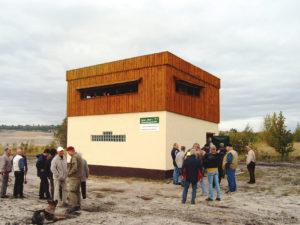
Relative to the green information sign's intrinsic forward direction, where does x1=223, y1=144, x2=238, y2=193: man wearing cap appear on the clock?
The man wearing cap is roughly at 11 o'clock from the green information sign.

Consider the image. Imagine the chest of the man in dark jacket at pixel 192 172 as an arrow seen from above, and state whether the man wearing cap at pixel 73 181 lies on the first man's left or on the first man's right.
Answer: on the first man's left

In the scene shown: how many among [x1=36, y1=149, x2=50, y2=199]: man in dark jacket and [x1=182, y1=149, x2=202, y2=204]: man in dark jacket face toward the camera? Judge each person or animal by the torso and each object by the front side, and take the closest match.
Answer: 0

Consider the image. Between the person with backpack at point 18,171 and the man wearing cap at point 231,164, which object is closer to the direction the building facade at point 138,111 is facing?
the person with backpack

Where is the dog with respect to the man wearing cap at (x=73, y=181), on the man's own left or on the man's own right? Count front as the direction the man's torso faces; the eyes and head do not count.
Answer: on the man's own left

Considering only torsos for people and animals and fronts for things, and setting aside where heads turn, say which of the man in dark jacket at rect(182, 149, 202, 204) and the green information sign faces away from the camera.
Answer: the man in dark jacket

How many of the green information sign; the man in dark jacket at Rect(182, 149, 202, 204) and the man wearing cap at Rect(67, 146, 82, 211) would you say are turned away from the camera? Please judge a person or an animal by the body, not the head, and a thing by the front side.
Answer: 1

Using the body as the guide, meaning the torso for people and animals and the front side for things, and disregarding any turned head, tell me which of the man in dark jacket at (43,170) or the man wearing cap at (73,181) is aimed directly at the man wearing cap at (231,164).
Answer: the man in dark jacket

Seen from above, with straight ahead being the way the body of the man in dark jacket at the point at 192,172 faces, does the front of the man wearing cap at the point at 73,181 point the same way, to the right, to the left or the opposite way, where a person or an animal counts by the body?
to the left

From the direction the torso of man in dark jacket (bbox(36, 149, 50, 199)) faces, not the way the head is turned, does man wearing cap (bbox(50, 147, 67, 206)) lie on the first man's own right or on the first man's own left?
on the first man's own right

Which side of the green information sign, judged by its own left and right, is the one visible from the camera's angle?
front

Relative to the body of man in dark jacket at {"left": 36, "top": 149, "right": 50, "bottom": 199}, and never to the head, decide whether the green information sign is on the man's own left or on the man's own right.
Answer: on the man's own left

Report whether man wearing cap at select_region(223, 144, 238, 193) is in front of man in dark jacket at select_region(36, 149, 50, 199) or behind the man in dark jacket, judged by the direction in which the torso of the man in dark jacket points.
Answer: in front

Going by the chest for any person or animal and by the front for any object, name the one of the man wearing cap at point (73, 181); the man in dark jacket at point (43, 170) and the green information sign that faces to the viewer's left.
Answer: the man wearing cap

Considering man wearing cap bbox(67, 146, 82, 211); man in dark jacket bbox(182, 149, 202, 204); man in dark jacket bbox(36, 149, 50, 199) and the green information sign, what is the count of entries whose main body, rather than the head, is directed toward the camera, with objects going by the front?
1

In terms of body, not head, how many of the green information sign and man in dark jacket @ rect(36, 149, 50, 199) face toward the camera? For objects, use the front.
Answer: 1

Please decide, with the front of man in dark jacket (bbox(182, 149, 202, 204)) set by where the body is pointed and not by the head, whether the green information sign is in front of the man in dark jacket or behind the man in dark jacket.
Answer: in front

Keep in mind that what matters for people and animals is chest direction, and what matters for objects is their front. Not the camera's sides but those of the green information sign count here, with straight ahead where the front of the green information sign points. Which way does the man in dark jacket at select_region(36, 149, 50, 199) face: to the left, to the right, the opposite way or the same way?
to the left

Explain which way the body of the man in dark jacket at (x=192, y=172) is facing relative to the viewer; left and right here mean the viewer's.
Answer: facing away from the viewer
